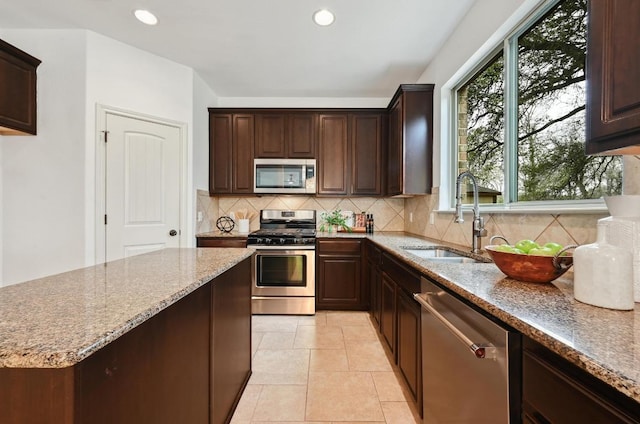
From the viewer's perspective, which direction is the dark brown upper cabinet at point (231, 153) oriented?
toward the camera

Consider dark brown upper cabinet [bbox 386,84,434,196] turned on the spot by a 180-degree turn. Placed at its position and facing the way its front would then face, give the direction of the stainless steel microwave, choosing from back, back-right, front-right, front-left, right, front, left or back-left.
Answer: back

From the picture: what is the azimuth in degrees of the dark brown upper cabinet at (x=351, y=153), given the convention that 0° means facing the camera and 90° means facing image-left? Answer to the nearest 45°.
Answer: approximately 0°

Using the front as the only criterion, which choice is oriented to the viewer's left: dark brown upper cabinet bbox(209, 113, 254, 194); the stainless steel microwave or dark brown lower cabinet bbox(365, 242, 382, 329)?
the dark brown lower cabinet

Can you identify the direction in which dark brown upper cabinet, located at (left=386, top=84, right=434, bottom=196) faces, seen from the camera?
facing to the left of the viewer

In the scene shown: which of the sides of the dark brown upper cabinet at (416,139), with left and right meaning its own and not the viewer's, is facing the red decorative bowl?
left

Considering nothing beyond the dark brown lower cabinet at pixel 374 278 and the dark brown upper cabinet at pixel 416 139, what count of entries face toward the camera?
0

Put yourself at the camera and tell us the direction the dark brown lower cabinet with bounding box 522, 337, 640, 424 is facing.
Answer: facing the viewer and to the left of the viewer

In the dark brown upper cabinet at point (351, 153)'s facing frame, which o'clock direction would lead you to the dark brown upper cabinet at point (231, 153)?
the dark brown upper cabinet at point (231, 153) is roughly at 3 o'clock from the dark brown upper cabinet at point (351, 153).

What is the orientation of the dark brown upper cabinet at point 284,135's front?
toward the camera

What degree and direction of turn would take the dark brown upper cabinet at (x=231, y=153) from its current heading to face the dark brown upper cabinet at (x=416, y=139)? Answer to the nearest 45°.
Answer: approximately 45° to its left

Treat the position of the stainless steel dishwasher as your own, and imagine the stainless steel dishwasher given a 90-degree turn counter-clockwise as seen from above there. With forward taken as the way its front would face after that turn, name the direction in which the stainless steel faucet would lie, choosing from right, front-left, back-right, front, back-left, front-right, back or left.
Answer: back-left

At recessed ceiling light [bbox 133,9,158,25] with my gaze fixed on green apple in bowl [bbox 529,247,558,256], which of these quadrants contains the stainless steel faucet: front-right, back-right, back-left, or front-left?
front-left

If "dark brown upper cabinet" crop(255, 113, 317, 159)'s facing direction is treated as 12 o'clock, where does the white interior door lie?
The white interior door is roughly at 2 o'clock from the dark brown upper cabinet.

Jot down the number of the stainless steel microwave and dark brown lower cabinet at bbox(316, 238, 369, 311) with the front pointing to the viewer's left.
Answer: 0

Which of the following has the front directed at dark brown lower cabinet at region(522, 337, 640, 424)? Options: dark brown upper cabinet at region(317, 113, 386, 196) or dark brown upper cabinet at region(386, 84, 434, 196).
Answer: dark brown upper cabinet at region(317, 113, 386, 196)
